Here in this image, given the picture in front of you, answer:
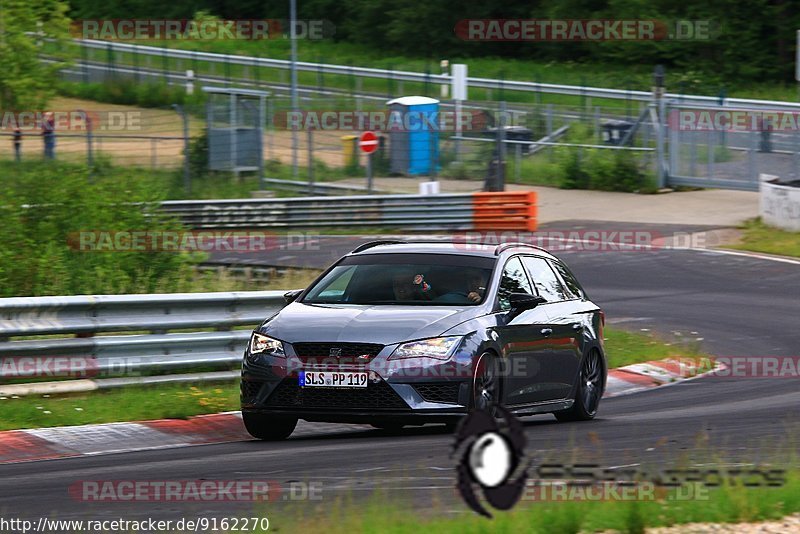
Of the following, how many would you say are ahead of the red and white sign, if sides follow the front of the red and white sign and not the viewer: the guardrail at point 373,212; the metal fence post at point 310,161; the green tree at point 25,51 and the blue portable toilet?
1

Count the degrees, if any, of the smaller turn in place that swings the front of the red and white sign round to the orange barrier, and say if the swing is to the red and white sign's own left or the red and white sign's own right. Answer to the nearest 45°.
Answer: approximately 45° to the red and white sign's own left

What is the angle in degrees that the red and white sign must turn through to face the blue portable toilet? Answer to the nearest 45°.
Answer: approximately 135° to its left

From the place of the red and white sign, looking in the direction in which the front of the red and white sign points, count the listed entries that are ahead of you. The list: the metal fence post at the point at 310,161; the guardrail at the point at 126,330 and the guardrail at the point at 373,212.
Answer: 2

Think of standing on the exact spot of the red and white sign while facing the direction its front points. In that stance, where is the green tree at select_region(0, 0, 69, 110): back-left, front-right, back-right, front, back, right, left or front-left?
back-right

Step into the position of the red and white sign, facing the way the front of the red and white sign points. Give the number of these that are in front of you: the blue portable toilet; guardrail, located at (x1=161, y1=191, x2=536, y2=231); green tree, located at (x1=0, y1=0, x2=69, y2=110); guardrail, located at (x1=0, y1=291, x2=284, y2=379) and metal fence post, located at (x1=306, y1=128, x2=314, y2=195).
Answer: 2

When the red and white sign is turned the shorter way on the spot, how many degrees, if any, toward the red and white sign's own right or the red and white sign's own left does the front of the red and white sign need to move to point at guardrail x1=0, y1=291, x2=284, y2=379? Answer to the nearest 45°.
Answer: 0° — it already faces it

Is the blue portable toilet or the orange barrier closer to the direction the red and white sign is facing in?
the orange barrier

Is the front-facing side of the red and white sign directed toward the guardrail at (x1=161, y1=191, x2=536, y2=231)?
yes

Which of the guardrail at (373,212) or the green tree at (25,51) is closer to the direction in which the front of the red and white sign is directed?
the guardrail

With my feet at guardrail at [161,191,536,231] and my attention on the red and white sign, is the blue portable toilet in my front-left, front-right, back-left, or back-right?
front-right

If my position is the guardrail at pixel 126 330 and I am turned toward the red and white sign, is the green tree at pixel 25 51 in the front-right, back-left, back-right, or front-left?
front-left

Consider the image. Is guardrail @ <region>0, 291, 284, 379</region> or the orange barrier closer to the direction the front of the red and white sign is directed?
the guardrail

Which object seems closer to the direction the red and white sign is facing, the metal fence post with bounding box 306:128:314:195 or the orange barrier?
the orange barrier

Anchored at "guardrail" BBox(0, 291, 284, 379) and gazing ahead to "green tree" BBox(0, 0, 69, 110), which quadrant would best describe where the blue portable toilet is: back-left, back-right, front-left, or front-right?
front-right

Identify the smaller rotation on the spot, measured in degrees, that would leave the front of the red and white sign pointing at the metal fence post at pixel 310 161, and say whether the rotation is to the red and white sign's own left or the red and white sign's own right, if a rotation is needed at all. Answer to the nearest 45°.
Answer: approximately 135° to the red and white sign's own right

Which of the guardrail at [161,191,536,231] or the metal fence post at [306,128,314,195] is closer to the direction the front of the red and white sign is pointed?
the guardrail

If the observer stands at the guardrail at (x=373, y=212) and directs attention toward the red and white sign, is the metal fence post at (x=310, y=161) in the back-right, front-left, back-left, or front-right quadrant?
front-left

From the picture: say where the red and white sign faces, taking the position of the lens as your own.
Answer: facing the viewer

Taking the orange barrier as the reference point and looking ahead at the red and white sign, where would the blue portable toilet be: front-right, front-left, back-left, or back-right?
front-right
